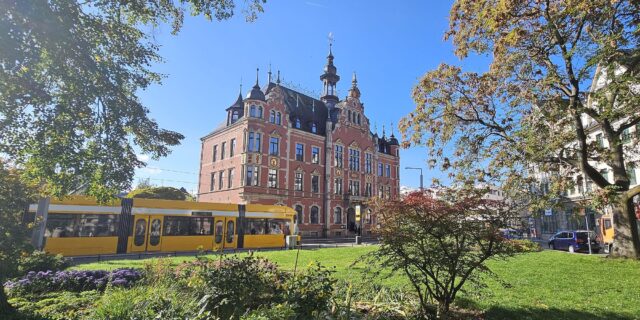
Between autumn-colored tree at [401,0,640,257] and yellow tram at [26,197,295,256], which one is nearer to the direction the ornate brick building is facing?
the autumn-colored tree

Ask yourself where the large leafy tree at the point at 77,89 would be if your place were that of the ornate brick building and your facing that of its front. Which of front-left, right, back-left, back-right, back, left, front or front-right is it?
front-right

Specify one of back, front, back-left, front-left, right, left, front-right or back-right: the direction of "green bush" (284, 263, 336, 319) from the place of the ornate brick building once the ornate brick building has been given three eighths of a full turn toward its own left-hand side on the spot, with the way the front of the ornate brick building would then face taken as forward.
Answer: back

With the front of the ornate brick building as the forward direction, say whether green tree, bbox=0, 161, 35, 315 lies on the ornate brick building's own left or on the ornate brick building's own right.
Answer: on the ornate brick building's own right

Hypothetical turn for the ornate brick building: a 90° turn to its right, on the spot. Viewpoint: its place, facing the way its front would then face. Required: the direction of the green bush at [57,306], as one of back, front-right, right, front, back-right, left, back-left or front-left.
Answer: front-left

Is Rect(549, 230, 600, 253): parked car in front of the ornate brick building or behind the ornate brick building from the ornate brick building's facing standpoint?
in front

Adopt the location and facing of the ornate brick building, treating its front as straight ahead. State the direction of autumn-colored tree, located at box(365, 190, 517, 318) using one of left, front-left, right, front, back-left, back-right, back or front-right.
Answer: front-right

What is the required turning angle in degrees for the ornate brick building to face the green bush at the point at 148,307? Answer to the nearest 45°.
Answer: approximately 45° to its right

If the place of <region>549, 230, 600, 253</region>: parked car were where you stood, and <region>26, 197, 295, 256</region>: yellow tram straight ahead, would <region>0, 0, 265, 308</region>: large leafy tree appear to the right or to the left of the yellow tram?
left

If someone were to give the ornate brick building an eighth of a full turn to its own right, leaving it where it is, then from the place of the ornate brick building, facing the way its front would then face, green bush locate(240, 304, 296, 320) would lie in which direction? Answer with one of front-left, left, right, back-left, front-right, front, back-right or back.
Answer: front

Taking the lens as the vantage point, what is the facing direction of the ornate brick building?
facing the viewer and to the right of the viewer
